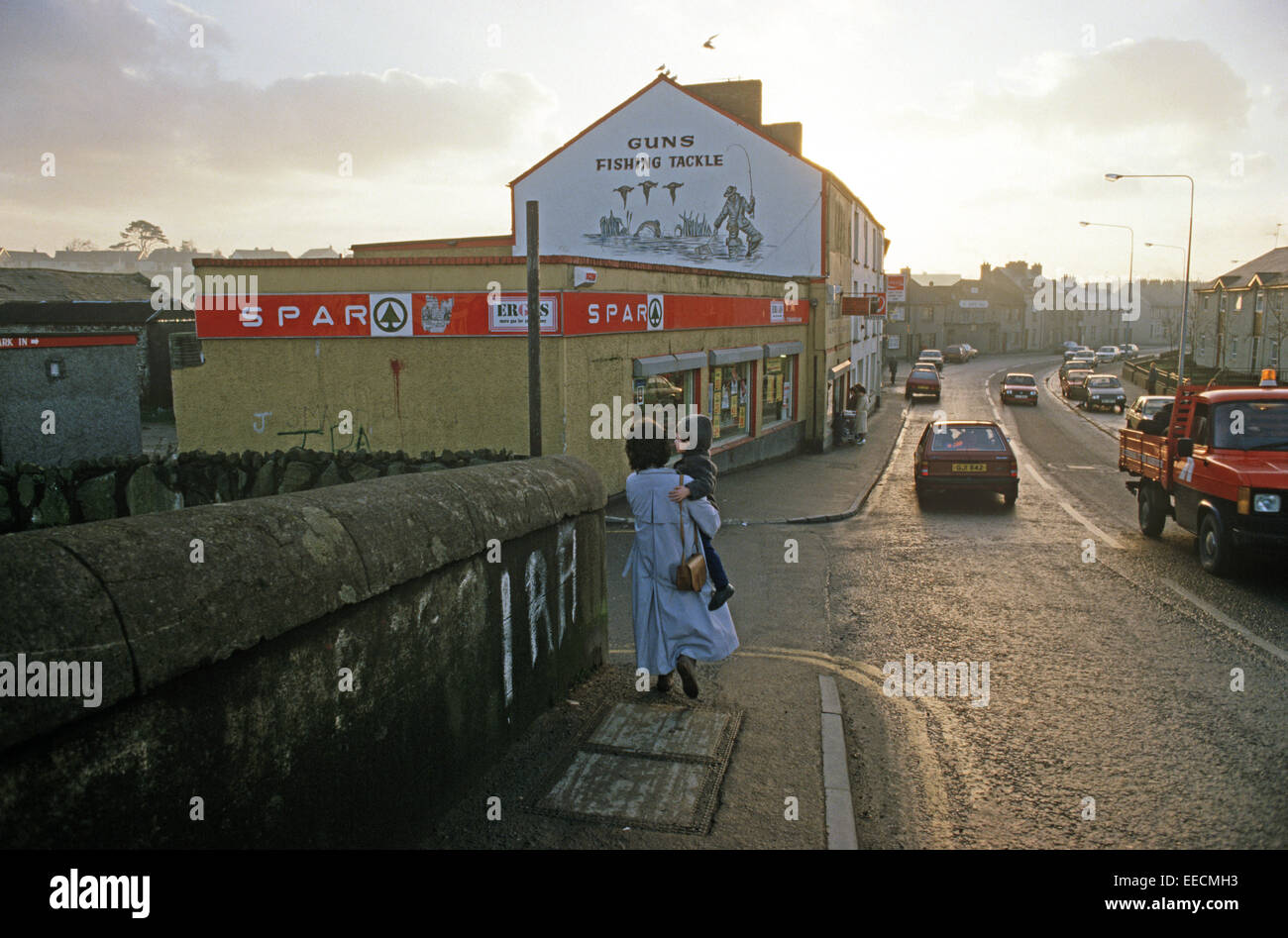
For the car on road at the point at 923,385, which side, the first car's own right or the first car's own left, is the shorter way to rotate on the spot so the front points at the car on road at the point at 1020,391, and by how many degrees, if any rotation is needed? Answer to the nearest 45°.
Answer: approximately 135° to the first car's own right

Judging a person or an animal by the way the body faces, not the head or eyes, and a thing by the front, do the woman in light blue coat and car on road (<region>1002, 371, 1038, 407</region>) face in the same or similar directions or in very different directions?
very different directions

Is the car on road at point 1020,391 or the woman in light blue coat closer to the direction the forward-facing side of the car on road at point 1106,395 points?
the woman in light blue coat

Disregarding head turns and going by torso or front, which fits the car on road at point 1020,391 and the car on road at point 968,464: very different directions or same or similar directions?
very different directions

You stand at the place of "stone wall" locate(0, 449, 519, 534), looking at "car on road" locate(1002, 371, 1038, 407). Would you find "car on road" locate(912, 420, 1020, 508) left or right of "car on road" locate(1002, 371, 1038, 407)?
right

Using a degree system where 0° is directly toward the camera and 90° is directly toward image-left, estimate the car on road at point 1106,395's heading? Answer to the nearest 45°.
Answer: approximately 0°

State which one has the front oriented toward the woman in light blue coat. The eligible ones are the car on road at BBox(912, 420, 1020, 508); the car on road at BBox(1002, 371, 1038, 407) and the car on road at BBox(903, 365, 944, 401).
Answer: the car on road at BBox(1002, 371, 1038, 407)

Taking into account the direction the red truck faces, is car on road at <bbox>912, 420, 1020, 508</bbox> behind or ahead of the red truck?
behind

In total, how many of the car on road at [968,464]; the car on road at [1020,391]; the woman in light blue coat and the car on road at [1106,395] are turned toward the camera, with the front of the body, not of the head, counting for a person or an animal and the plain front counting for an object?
2

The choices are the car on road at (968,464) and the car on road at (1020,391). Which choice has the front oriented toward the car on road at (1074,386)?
the car on road at (968,464)

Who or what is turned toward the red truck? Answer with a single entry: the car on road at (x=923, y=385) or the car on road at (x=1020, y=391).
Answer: the car on road at (x=1020, y=391)

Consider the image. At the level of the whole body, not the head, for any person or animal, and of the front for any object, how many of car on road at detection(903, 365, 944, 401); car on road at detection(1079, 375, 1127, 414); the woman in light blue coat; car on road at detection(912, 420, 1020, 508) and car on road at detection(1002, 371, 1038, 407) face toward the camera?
2

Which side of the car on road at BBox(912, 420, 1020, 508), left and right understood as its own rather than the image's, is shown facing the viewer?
back
